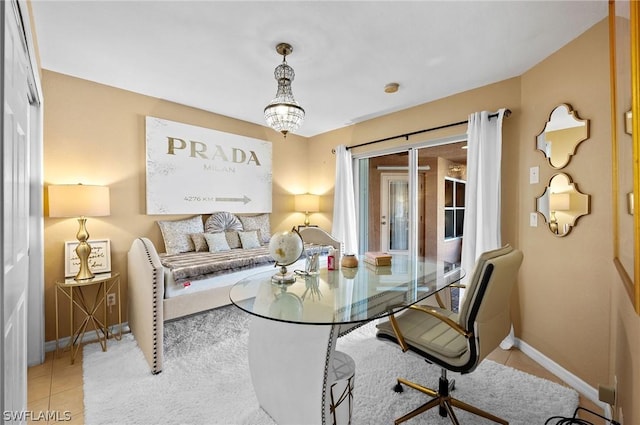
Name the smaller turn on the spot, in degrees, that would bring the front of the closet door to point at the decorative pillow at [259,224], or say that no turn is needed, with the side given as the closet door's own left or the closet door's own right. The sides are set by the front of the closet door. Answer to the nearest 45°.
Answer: approximately 45° to the closet door's own left

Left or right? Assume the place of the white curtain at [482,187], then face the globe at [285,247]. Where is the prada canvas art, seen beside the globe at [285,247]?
right

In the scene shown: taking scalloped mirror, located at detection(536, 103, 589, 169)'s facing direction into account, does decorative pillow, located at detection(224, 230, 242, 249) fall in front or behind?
in front

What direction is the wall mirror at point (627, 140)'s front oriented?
to the viewer's left

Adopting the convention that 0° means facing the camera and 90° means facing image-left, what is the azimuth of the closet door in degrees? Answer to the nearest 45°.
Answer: approximately 270°

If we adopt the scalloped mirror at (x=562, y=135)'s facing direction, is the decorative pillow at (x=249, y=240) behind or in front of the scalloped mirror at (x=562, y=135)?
in front

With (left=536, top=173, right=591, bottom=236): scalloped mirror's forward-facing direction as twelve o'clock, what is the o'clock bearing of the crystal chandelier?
The crystal chandelier is roughly at 12 o'clock from the scalloped mirror.
